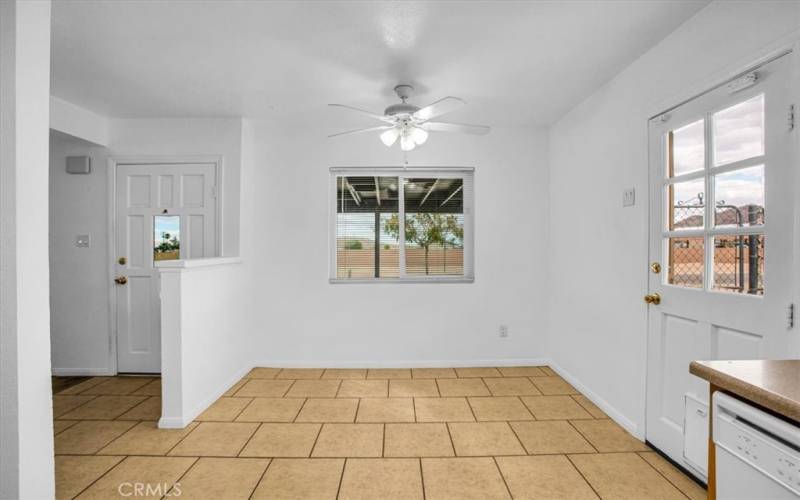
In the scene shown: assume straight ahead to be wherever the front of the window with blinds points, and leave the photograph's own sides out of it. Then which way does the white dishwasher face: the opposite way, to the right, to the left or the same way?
to the right

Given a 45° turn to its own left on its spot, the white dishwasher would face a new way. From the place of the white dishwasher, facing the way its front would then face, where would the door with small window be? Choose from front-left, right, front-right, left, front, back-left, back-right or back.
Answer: right

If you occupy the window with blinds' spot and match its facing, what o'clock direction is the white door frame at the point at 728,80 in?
The white door frame is roughly at 11 o'clock from the window with blinds.

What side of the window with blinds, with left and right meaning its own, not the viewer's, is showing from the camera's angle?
front

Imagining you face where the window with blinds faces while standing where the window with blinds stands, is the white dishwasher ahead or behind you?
ahead

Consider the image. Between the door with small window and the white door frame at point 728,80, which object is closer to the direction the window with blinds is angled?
the white door frame

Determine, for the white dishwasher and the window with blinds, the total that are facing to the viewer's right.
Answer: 0

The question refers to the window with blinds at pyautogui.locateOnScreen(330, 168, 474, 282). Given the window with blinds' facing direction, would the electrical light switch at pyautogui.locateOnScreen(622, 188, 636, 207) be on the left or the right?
on its left

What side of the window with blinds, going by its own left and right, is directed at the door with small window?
right

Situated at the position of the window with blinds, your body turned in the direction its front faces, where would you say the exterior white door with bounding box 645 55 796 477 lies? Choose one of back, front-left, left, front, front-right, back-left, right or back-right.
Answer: front-left

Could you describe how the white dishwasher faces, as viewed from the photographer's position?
facing the viewer and to the left of the viewer

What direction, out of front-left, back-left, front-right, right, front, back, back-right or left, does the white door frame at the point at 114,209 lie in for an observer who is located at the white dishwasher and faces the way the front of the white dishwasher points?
front-right

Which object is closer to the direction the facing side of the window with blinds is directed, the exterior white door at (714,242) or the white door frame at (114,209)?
the exterior white door

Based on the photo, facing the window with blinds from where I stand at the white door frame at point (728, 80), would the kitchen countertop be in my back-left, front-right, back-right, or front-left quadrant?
back-left

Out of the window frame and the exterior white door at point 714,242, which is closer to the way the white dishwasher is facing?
the window frame

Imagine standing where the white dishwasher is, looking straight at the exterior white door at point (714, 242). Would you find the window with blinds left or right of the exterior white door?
left
